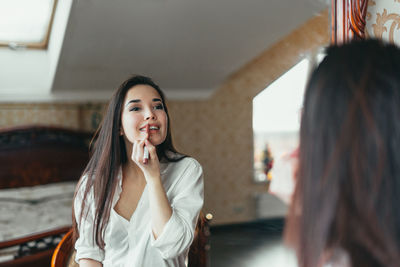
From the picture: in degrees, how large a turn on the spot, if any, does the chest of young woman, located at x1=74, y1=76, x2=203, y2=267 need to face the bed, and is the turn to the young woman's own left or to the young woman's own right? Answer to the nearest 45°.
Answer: approximately 135° to the young woman's own right

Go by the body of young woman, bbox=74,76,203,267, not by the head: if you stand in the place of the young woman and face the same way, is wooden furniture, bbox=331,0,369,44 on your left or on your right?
on your left

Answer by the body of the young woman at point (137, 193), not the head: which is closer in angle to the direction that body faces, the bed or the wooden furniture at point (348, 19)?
the wooden furniture

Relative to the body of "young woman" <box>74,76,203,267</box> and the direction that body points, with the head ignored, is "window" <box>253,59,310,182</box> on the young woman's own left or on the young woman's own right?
on the young woman's own left

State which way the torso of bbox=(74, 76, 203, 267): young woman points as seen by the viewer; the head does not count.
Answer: toward the camera
